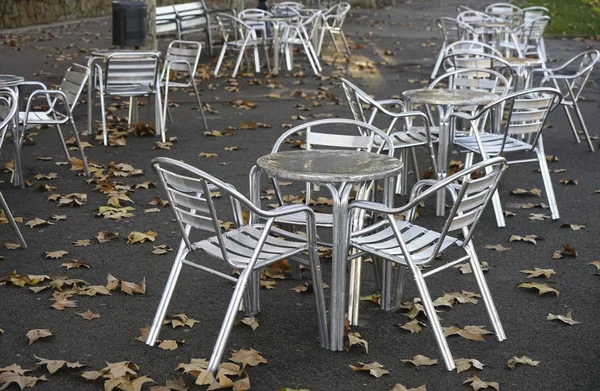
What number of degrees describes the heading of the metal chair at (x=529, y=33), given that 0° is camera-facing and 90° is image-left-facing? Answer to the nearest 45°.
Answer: approximately 135°

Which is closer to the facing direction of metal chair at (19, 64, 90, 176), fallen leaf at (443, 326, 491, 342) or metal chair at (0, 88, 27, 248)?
the metal chair

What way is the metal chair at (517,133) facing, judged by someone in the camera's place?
facing away from the viewer and to the left of the viewer

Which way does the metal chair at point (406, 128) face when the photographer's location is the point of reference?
facing away from the viewer and to the right of the viewer

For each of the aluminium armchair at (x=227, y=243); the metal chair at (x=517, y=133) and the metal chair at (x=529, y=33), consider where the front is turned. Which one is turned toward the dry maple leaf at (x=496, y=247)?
the aluminium armchair

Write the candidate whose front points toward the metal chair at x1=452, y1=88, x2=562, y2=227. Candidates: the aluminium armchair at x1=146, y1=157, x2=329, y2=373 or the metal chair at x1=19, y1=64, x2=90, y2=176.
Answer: the aluminium armchair

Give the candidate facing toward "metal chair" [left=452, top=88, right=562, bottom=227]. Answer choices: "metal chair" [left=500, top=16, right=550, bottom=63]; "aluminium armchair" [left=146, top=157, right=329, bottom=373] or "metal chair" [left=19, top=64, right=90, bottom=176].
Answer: the aluminium armchair

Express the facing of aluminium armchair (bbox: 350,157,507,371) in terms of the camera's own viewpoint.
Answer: facing away from the viewer and to the left of the viewer

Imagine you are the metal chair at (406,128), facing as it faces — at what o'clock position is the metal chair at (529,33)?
the metal chair at (529,33) is roughly at 11 o'clock from the metal chair at (406,128).
